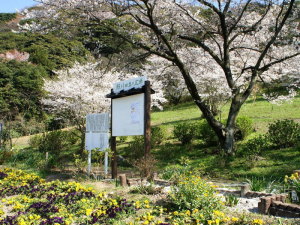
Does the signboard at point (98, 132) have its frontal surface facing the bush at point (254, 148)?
no

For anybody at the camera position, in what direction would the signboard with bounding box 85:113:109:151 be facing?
facing the viewer

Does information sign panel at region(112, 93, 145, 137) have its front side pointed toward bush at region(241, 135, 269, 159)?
no

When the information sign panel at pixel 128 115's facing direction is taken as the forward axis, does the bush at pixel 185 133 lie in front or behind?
behind

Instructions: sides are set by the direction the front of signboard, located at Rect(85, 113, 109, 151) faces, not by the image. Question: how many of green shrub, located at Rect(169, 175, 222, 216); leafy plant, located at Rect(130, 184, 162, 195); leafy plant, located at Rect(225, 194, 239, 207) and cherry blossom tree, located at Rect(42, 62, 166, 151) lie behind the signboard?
1

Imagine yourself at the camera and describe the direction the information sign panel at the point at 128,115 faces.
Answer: facing the viewer and to the left of the viewer

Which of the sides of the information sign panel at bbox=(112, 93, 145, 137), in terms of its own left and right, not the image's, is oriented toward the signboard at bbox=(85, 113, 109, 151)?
right

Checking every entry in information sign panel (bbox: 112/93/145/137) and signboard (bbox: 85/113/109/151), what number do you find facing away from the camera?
0

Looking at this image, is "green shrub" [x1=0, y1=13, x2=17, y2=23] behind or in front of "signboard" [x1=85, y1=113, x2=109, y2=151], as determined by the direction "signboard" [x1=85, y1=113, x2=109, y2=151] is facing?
behind

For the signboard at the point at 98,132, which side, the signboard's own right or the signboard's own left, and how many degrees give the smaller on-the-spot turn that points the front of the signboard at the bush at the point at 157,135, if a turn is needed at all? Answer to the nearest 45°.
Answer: approximately 135° to the signboard's own left

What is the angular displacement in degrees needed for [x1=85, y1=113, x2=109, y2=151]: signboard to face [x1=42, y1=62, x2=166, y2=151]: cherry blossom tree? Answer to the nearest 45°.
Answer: approximately 180°

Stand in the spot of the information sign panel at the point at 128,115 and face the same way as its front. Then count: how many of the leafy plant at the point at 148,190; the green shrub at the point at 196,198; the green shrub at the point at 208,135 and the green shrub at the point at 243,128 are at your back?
2

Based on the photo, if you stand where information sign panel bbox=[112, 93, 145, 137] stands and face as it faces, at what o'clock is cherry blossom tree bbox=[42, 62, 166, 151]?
The cherry blossom tree is roughly at 4 o'clock from the information sign panel.

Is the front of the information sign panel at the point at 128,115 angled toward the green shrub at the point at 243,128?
no
